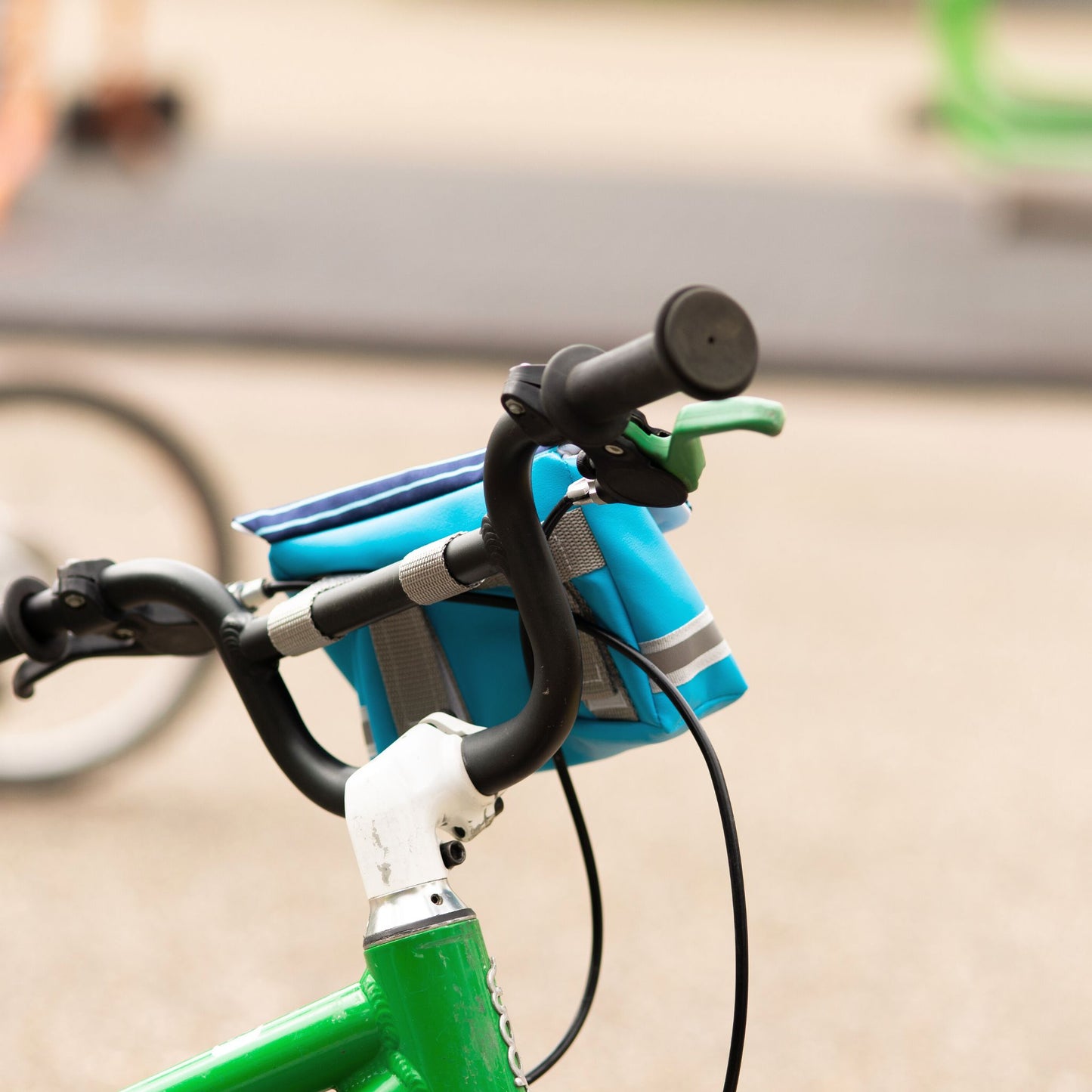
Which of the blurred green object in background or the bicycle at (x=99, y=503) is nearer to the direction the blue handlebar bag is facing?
the blurred green object in background

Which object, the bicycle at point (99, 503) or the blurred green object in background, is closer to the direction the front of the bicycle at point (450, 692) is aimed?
the blurred green object in background

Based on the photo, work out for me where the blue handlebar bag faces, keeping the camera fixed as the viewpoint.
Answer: facing away from the viewer and to the right of the viewer

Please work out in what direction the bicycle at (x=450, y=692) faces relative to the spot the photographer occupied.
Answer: facing away from the viewer and to the right of the viewer

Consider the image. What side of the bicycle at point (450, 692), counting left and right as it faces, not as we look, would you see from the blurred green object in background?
front

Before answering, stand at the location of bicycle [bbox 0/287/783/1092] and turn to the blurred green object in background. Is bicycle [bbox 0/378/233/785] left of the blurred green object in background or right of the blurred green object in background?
left

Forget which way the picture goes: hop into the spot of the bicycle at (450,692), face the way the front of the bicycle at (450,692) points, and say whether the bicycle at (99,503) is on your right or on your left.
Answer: on your left

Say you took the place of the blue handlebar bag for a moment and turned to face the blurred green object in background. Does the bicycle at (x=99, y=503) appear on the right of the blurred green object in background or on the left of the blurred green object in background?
left
